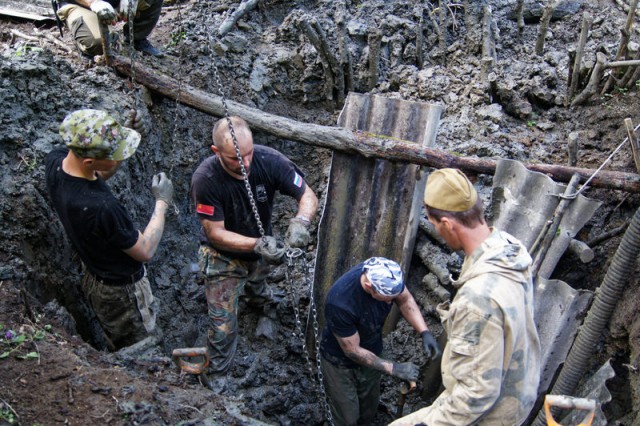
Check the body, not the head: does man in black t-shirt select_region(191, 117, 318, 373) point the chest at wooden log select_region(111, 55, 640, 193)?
no

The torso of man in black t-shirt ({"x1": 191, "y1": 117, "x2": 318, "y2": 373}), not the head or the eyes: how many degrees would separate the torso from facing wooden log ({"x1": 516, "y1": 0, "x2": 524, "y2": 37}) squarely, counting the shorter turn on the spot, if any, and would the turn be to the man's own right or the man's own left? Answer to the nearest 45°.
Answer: approximately 90° to the man's own left

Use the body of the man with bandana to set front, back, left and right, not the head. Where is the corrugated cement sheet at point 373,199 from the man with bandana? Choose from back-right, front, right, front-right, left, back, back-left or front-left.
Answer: back-left

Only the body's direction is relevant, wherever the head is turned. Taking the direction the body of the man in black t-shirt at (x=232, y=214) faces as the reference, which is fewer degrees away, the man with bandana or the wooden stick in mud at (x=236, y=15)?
the man with bandana

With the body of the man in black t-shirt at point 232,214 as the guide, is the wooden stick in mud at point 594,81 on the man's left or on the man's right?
on the man's left

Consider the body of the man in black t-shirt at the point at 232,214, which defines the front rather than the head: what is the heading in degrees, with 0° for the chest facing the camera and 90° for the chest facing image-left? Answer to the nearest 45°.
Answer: approximately 315°

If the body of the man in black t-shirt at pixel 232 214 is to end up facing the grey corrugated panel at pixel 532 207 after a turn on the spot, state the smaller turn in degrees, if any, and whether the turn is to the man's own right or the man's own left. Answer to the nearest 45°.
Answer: approximately 45° to the man's own left

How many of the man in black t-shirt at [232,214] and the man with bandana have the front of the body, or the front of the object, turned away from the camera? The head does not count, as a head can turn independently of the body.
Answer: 0

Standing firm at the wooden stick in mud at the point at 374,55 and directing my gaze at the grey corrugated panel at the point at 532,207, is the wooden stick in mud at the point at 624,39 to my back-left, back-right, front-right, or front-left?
front-left

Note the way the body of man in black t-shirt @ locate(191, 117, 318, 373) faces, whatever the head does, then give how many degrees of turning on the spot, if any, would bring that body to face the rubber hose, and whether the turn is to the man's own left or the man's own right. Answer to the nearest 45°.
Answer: approximately 45° to the man's own left

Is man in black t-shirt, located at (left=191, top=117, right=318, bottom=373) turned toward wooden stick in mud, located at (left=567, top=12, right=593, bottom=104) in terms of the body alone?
no
